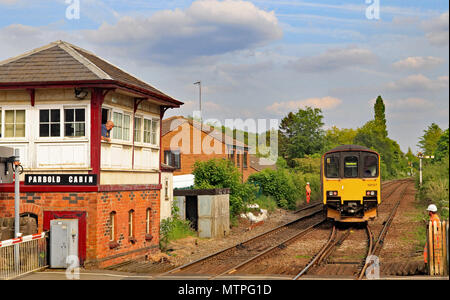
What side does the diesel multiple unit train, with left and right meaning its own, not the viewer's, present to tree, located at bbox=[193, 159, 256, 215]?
right

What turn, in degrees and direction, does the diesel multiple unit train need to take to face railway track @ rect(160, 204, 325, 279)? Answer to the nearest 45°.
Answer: approximately 45° to its right

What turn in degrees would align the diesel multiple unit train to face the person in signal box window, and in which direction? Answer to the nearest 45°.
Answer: approximately 45° to its right

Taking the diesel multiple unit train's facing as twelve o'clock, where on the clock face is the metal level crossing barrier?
The metal level crossing barrier is roughly at 1 o'clock from the diesel multiple unit train.

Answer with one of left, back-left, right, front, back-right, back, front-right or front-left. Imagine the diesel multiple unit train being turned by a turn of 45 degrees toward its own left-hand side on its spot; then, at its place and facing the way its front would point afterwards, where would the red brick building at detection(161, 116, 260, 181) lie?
back

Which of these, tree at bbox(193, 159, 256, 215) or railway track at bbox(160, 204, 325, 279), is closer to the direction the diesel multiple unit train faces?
the railway track

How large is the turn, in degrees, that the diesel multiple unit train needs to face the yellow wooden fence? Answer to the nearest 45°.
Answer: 0° — it already faces it

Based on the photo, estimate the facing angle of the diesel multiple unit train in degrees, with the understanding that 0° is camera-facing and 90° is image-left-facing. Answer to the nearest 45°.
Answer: approximately 0°
